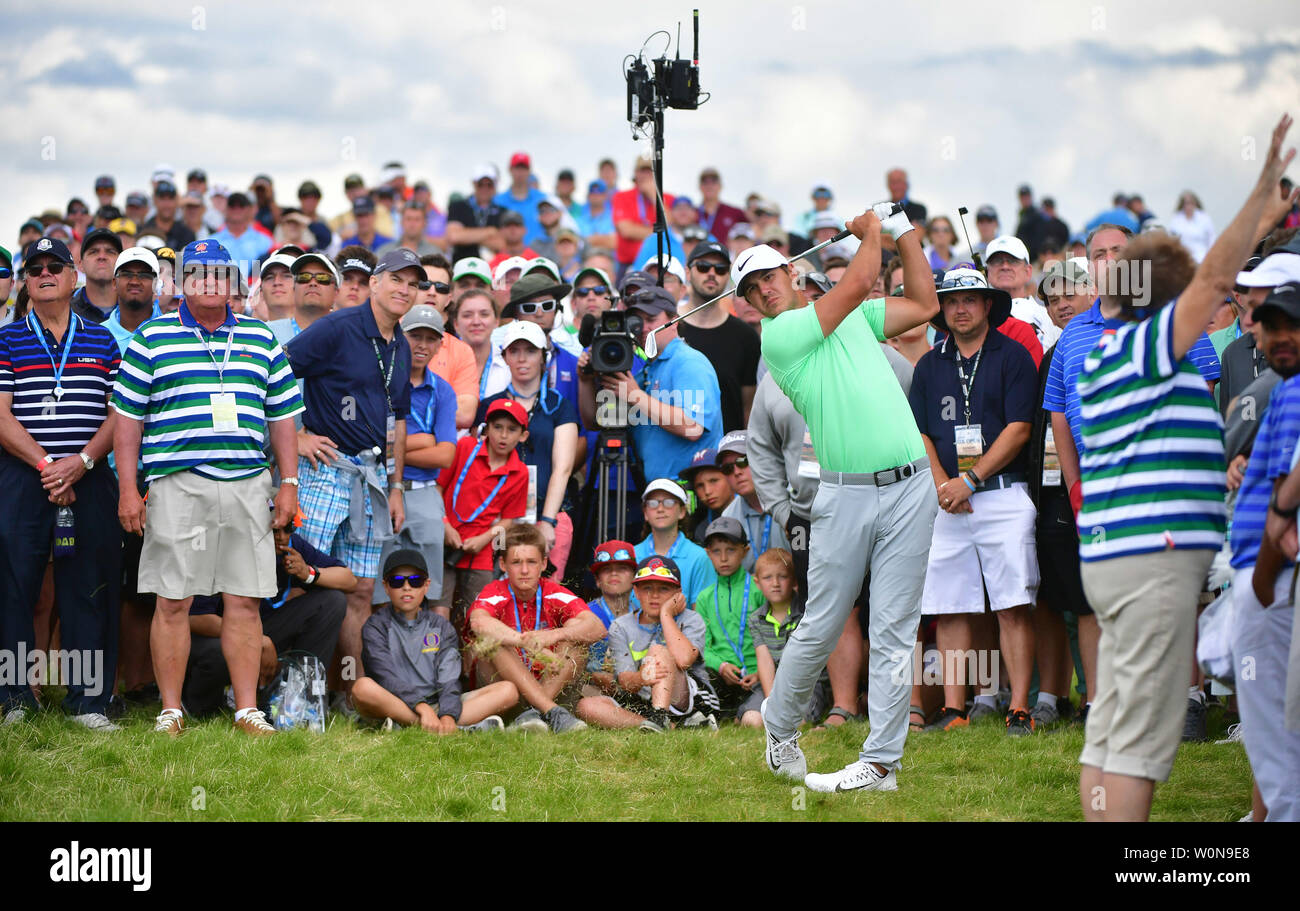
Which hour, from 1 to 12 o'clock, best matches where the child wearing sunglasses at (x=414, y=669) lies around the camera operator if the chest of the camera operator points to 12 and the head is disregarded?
The child wearing sunglasses is roughly at 12 o'clock from the camera operator.

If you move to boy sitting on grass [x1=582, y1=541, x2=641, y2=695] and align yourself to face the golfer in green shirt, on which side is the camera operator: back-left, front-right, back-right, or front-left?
back-left

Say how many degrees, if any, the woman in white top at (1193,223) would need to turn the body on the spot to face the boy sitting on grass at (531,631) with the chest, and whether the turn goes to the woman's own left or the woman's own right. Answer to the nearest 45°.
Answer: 0° — they already face them

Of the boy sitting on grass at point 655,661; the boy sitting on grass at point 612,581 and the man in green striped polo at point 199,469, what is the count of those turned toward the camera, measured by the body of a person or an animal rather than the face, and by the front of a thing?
3

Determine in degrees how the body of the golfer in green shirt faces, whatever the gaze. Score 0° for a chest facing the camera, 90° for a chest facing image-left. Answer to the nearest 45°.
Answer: approximately 0°

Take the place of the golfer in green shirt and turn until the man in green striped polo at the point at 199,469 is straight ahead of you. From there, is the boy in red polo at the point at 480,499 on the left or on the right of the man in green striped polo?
right

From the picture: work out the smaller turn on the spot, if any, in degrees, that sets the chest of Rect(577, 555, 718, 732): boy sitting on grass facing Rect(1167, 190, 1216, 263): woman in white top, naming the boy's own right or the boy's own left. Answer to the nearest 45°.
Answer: approximately 135° to the boy's own left

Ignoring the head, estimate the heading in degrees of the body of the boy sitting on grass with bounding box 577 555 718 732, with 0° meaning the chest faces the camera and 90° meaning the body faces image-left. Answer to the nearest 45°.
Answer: approximately 0°

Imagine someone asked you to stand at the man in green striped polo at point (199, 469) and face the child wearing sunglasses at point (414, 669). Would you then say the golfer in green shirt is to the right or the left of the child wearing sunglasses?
right
